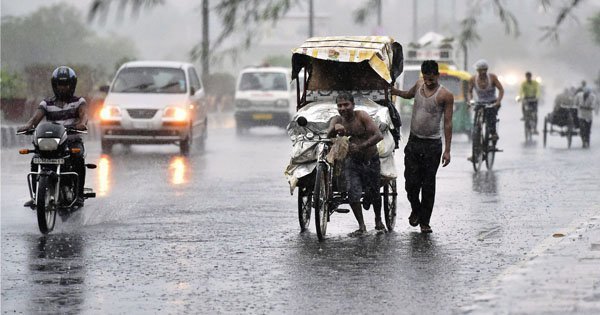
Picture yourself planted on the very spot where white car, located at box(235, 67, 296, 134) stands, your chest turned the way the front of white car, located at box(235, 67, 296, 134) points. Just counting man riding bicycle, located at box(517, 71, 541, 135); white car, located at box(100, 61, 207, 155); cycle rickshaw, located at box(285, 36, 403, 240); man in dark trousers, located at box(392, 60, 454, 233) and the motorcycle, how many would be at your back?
0

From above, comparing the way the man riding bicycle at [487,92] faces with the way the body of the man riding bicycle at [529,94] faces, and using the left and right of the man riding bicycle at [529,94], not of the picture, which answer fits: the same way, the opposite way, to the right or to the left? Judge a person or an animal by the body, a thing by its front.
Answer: the same way

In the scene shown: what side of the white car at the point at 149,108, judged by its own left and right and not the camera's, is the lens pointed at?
front

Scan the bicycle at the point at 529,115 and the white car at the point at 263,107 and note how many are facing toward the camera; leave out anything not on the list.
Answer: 2

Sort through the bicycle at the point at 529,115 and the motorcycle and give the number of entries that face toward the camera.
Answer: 2

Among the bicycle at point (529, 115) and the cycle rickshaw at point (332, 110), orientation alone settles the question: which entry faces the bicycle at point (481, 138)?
the bicycle at point (529, 115)

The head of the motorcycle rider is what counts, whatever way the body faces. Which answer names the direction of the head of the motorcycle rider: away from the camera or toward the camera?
toward the camera

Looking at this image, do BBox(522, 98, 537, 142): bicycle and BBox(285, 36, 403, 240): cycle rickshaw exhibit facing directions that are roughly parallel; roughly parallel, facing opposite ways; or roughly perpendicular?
roughly parallel

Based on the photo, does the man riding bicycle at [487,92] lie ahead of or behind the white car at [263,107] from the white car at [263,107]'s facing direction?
ahead

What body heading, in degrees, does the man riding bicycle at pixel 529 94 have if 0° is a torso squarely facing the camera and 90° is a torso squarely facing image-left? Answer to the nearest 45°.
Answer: approximately 0°

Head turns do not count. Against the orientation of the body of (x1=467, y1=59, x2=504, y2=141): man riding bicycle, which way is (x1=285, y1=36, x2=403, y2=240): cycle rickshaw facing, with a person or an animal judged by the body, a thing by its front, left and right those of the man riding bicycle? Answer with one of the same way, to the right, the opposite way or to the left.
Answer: the same way

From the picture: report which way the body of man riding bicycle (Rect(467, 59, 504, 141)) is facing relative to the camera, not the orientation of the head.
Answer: toward the camera

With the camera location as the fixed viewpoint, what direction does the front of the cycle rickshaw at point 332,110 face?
facing the viewer

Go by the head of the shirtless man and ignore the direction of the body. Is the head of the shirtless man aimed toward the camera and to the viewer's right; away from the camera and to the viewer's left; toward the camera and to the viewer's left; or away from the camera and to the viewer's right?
toward the camera and to the viewer's left

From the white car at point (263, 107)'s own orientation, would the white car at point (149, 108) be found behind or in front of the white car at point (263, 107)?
in front

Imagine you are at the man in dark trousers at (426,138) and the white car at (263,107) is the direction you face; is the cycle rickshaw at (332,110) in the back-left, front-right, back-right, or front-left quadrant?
front-left

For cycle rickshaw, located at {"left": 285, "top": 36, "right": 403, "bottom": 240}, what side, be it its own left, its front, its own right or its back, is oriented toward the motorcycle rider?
right
